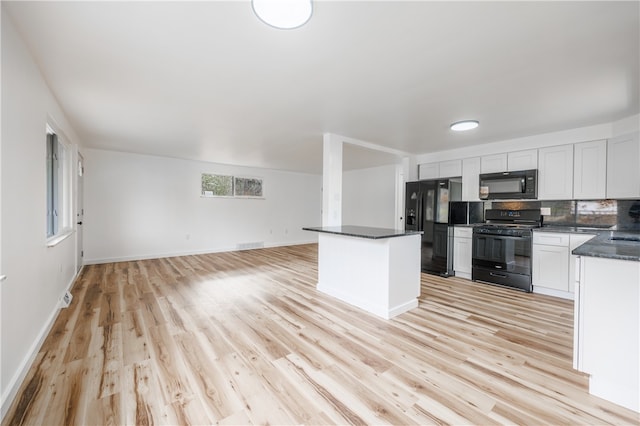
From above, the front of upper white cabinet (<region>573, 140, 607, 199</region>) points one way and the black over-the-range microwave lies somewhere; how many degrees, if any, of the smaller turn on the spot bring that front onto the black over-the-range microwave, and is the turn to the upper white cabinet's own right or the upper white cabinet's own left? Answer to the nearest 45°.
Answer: approximately 90° to the upper white cabinet's own right

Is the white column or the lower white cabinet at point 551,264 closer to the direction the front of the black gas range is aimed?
the white column

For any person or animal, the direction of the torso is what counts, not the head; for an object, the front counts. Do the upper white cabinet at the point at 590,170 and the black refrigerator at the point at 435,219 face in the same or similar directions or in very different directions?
same or similar directions

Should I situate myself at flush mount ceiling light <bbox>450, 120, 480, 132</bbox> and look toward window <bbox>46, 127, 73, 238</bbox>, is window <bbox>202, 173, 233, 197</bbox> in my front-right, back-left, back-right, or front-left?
front-right

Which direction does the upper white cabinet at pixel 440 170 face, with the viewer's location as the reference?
facing the viewer and to the left of the viewer

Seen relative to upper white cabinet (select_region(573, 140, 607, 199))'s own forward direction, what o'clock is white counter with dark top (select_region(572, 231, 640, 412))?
The white counter with dark top is roughly at 12 o'clock from the upper white cabinet.

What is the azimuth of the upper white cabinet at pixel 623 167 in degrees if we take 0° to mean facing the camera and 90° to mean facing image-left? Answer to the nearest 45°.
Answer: approximately 45°

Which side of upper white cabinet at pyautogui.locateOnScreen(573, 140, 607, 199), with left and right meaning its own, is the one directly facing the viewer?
front
